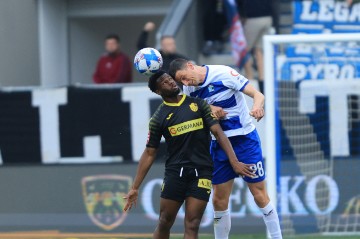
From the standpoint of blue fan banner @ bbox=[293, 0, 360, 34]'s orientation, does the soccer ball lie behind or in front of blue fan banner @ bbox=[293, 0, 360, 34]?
in front

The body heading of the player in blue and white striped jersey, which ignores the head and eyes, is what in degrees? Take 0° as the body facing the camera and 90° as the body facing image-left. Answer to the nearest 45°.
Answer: approximately 45°

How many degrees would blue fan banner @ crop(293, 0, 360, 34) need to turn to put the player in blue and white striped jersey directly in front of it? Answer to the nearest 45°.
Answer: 0° — it already faces them

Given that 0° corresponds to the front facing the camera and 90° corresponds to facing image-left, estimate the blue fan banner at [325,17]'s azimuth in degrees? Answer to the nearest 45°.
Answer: approximately 0°
